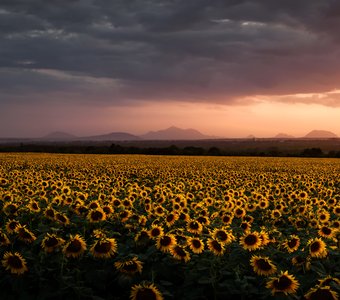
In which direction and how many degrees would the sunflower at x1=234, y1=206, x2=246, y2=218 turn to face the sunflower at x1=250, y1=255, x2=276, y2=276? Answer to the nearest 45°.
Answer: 0° — it already faces it

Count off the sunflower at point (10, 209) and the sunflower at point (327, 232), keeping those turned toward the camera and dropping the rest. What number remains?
2

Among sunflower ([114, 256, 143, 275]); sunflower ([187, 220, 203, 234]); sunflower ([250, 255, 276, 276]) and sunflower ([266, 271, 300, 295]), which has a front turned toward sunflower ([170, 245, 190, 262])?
sunflower ([187, 220, 203, 234])

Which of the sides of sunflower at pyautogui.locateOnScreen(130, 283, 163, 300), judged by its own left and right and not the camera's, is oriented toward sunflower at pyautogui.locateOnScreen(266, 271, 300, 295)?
left

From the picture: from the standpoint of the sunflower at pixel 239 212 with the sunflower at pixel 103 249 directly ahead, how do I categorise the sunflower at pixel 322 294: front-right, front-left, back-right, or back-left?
front-left

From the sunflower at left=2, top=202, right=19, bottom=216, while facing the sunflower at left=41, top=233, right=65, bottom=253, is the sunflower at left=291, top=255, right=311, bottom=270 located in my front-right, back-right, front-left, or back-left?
front-left

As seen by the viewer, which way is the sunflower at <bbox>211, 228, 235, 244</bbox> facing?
toward the camera

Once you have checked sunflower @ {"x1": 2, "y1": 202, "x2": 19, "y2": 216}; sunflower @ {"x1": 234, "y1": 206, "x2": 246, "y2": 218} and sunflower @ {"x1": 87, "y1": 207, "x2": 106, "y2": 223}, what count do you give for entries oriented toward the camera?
3

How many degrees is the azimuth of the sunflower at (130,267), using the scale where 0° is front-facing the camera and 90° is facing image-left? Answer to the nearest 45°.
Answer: approximately 0°

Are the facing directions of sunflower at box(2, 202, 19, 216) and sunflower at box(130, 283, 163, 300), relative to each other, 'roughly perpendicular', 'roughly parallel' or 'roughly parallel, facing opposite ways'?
roughly parallel

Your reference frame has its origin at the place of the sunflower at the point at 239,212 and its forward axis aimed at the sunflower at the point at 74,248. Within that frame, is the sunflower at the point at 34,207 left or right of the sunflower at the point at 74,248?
right

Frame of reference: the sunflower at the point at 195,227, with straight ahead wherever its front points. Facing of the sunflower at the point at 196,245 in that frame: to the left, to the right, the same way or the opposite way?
the same way

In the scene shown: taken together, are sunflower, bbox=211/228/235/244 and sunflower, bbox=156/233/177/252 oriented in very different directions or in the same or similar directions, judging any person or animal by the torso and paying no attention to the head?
same or similar directions

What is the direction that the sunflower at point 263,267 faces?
toward the camera

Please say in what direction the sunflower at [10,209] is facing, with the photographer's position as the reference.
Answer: facing the viewer

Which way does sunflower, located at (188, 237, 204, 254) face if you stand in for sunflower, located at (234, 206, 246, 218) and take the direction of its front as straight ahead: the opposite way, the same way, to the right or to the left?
the same way

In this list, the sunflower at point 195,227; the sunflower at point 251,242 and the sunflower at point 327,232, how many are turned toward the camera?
3

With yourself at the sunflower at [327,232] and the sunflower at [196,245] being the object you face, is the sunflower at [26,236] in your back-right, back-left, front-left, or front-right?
front-right
